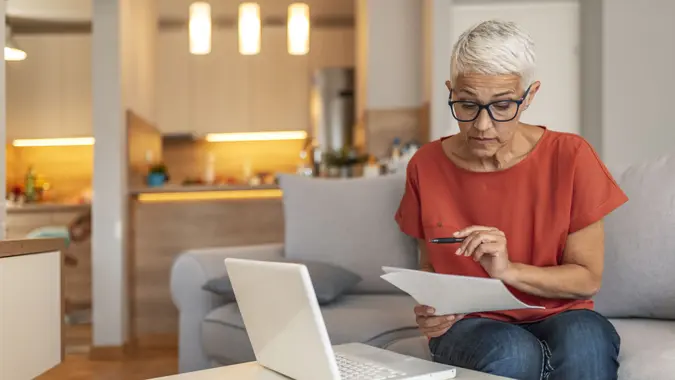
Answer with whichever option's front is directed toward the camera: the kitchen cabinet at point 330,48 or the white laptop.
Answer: the kitchen cabinet

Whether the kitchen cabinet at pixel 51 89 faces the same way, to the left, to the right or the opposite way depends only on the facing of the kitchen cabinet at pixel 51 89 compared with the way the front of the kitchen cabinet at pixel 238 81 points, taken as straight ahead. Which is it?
the same way

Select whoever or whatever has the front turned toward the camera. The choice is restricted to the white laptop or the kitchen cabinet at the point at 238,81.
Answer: the kitchen cabinet

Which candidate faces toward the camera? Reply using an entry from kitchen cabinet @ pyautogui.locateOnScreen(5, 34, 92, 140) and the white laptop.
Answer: the kitchen cabinet

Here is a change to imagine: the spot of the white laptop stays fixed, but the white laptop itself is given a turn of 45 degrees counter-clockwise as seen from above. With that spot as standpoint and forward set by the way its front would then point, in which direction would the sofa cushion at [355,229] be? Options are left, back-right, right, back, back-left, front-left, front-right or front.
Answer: front

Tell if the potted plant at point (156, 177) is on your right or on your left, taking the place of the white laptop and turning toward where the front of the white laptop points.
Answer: on your left

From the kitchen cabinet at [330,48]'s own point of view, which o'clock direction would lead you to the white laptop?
The white laptop is roughly at 12 o'clock from the kitchen cabinet.

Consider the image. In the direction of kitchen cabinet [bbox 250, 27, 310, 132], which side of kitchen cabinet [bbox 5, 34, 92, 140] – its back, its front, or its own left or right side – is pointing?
left

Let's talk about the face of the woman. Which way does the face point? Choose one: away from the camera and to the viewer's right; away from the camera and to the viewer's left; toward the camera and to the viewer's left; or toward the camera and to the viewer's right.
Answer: toward the camera and to the viewer's left

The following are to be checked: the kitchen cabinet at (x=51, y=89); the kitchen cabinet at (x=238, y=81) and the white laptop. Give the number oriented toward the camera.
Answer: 2

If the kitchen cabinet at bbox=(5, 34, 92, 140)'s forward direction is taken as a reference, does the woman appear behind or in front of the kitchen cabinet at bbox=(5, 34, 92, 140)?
in front

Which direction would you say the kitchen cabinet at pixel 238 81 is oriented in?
toward the camera

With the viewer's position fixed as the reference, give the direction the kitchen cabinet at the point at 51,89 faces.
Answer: facing the viewer

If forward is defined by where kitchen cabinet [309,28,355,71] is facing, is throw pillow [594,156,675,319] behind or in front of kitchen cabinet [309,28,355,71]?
in front

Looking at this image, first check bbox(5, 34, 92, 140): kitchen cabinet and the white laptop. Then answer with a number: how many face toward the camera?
1

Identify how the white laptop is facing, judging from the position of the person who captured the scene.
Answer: facing away from the viewer and to the right of the viewer
